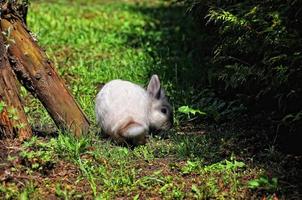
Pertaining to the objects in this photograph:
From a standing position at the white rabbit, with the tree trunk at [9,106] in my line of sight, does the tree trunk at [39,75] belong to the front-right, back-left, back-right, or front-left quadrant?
front-right

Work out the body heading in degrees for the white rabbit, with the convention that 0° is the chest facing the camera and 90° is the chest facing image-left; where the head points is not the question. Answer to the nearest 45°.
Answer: approximately 270°

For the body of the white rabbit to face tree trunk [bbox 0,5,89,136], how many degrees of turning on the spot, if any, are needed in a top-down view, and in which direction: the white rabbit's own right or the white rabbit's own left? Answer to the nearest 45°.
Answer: approximately 180°

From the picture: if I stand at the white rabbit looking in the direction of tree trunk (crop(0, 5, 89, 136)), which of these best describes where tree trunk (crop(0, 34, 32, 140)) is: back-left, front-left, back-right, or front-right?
front-left
